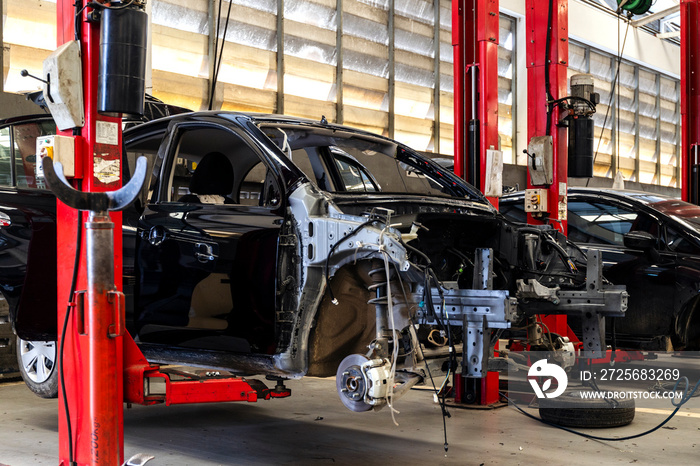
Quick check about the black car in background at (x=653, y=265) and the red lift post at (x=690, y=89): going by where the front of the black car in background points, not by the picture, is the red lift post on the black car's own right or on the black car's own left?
on the black car's own left

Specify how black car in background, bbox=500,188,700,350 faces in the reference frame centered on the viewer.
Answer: facing the viewer and to the right of the viewer

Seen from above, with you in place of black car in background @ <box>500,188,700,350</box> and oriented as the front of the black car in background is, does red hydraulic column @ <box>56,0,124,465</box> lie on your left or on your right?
on your right

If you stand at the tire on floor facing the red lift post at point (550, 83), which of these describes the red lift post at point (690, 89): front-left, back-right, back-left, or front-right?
front-right

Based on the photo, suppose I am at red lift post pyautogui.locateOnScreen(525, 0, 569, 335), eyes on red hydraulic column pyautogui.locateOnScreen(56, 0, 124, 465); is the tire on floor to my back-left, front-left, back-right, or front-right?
front-left

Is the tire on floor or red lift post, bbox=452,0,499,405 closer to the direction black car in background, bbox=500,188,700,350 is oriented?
the tire on floor

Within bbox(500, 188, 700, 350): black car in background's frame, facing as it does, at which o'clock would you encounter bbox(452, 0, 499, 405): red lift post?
The red lift post is roughly at 4 o'clock from the black car in background.

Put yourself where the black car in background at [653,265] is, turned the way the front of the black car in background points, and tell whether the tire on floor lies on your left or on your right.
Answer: on your right
